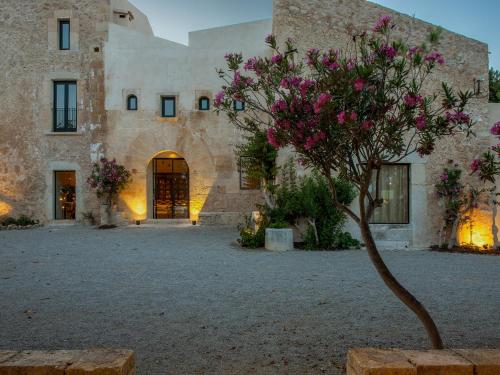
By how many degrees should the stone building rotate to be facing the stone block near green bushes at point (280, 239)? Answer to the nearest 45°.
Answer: approximately 45° to its left

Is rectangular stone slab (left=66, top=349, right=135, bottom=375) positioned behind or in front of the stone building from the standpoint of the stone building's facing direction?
in front

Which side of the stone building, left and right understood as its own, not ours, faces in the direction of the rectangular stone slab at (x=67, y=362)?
front

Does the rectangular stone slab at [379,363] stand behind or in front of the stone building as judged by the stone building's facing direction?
in front

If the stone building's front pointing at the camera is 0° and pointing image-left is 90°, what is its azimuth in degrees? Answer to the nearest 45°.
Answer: approximately 0°
